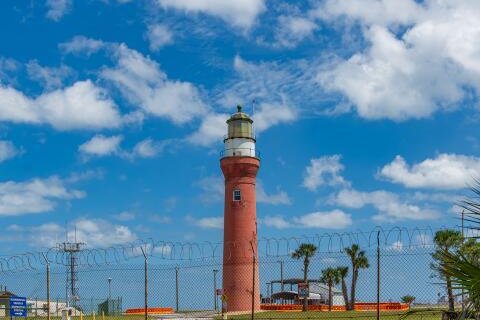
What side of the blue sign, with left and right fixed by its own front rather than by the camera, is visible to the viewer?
front
